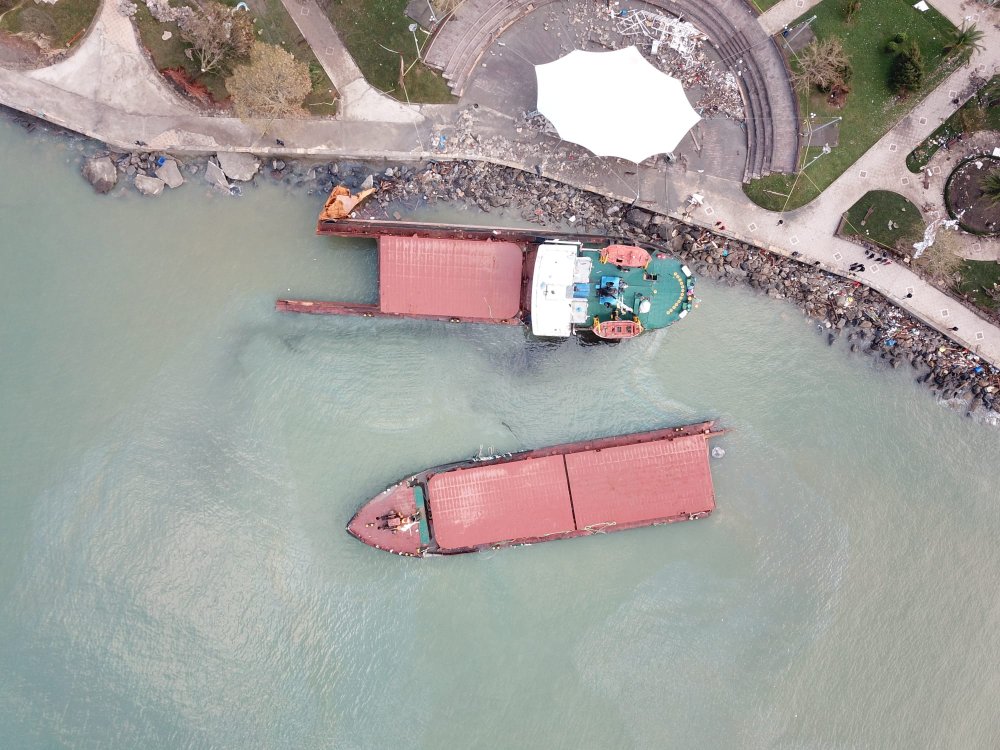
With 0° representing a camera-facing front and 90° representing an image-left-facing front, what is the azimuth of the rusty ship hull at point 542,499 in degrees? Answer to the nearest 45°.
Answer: approximately 90°

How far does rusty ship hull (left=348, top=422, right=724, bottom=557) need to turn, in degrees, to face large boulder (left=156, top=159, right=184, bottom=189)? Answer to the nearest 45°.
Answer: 0° — it already faces it
